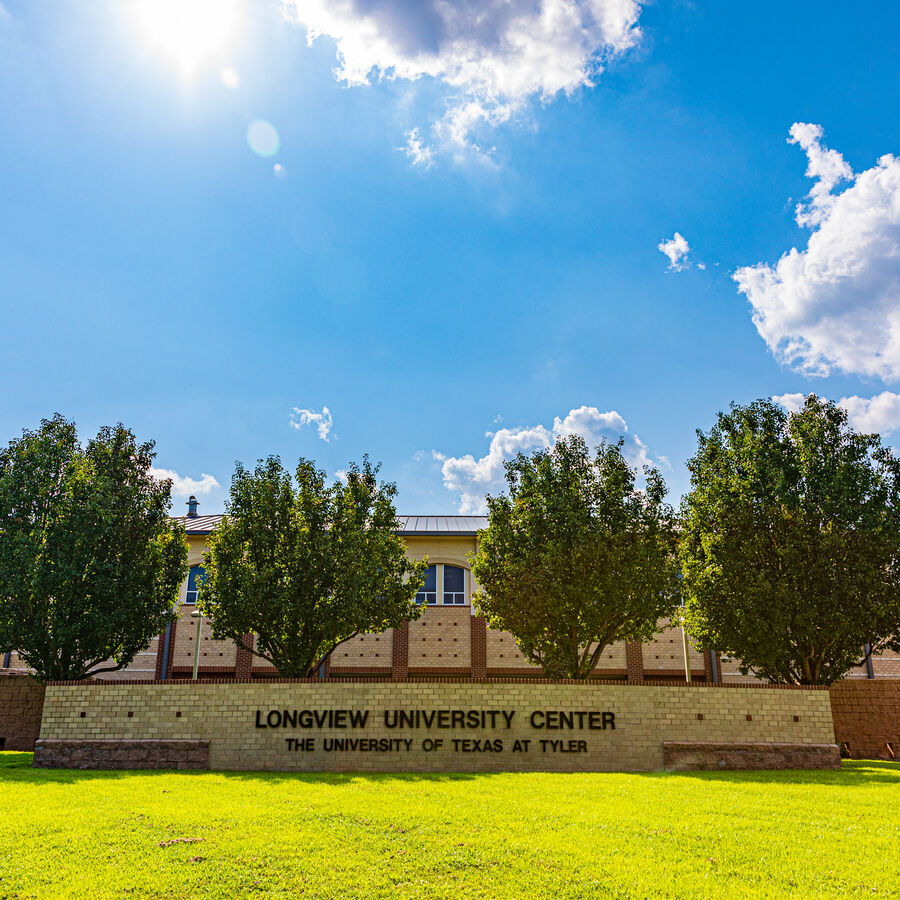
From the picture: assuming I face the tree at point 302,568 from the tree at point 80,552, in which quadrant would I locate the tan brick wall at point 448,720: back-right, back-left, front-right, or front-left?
front-right

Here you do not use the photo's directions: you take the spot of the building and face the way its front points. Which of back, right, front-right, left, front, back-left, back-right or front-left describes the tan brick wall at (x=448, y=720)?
front

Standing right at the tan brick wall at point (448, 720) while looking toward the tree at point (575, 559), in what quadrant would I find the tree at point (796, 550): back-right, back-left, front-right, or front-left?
front-right

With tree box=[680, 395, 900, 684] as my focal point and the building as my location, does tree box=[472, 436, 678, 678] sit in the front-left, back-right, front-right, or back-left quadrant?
front-right

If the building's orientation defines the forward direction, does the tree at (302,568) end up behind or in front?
in front

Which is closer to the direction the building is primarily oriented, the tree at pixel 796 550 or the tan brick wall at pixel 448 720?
the tan brick wall

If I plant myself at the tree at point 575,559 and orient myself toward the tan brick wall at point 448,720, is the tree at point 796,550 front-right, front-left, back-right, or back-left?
back-left

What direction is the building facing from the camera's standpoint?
toward the camera

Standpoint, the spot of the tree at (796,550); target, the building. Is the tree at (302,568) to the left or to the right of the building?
left

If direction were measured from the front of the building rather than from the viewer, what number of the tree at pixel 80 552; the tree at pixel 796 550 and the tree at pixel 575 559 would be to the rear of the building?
0

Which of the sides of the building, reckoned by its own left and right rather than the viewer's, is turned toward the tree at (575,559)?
front

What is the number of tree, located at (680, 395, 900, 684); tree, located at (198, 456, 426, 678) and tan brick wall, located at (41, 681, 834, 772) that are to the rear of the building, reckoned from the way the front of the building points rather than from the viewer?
0

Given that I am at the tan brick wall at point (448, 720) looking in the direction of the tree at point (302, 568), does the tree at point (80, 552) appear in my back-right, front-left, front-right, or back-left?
front-left

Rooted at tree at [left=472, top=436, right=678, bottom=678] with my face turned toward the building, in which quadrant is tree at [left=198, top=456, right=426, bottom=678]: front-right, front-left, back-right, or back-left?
front-left

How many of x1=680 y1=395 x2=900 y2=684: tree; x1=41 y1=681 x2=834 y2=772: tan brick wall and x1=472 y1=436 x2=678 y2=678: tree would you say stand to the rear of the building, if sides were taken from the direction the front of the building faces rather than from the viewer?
0

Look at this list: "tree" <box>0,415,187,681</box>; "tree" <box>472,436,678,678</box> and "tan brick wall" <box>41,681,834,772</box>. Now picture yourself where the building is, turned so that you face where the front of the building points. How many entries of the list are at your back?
0
